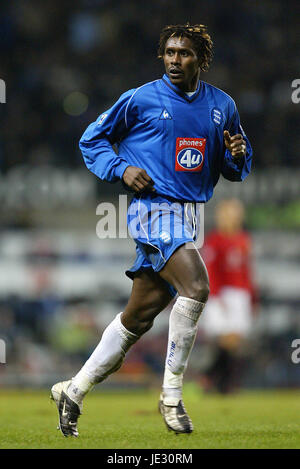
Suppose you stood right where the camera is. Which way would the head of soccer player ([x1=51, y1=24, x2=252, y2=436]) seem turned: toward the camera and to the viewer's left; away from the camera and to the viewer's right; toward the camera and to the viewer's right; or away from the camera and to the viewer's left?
toward the camera and to the viewer's left

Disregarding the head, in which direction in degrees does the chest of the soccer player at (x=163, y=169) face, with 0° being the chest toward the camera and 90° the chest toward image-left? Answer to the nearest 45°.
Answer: approximately 315°

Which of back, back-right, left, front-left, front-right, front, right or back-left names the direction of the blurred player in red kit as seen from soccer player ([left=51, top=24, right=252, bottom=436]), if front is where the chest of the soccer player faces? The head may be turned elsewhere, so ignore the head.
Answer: back-left
